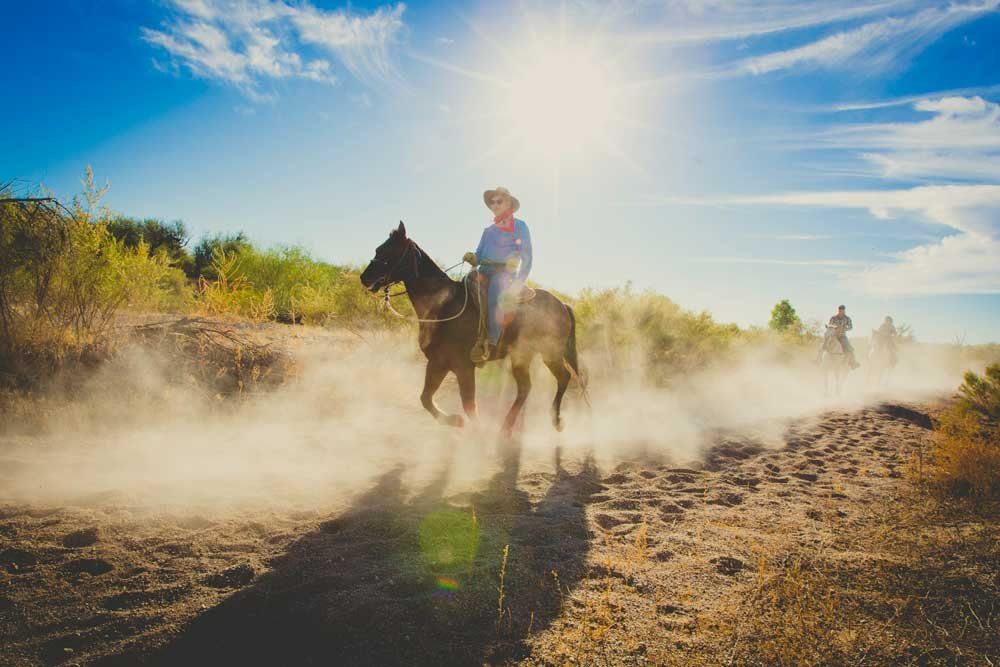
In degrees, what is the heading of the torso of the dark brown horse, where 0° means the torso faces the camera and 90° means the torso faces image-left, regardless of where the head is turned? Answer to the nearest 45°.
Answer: approximately 90°

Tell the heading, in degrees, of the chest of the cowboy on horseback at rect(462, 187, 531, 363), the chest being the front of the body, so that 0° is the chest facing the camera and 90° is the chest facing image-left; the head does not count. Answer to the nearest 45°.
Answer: approximately 45°

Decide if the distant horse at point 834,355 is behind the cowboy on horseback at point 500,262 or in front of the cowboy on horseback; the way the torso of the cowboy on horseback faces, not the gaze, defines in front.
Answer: behind

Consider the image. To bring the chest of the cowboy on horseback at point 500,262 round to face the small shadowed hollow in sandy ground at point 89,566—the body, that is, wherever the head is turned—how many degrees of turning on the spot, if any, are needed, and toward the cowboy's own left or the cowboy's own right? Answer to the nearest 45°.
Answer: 0° — they already face it

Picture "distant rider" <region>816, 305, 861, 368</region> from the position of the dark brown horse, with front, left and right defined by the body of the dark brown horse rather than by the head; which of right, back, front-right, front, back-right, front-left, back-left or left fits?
back-right

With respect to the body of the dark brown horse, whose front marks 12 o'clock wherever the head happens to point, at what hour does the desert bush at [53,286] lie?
The desert bush is roughly at 12 o'clock from the dark brown horse.
